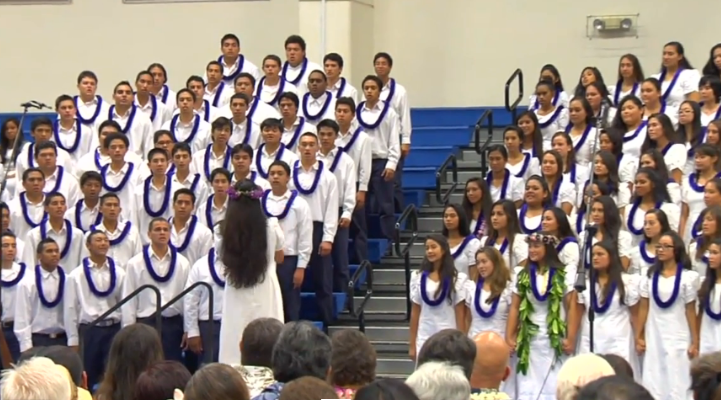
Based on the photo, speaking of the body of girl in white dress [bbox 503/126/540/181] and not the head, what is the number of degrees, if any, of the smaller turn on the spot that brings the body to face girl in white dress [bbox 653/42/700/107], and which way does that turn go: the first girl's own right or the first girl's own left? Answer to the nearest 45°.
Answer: approximately 180°

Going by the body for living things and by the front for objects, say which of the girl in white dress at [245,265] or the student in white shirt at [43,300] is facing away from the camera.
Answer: the girl in white dress

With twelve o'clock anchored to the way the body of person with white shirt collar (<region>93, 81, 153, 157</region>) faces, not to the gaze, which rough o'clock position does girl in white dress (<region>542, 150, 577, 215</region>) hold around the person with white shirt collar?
The girl in white dress is roughly at 10 o'clock from the person with white shirt collar.
